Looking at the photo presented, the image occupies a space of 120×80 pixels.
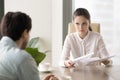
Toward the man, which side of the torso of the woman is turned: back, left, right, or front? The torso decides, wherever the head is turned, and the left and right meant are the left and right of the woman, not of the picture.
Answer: front

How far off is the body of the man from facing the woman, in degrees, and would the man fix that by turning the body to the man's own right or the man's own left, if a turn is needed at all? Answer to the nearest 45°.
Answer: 0° — they already face them

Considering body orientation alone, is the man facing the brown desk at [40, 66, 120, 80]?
yes

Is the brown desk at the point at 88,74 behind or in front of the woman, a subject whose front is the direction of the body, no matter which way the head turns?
in front

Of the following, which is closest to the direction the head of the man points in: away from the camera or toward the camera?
away from the camera

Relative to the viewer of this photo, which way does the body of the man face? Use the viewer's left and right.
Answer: facing away from the viewer and to the right of the viewer

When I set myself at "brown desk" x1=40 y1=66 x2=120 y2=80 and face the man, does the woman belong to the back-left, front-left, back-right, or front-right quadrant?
back-right

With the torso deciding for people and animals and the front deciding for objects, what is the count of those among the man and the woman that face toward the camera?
1

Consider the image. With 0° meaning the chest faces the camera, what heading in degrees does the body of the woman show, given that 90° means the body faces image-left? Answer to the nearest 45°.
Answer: approximately 0°
